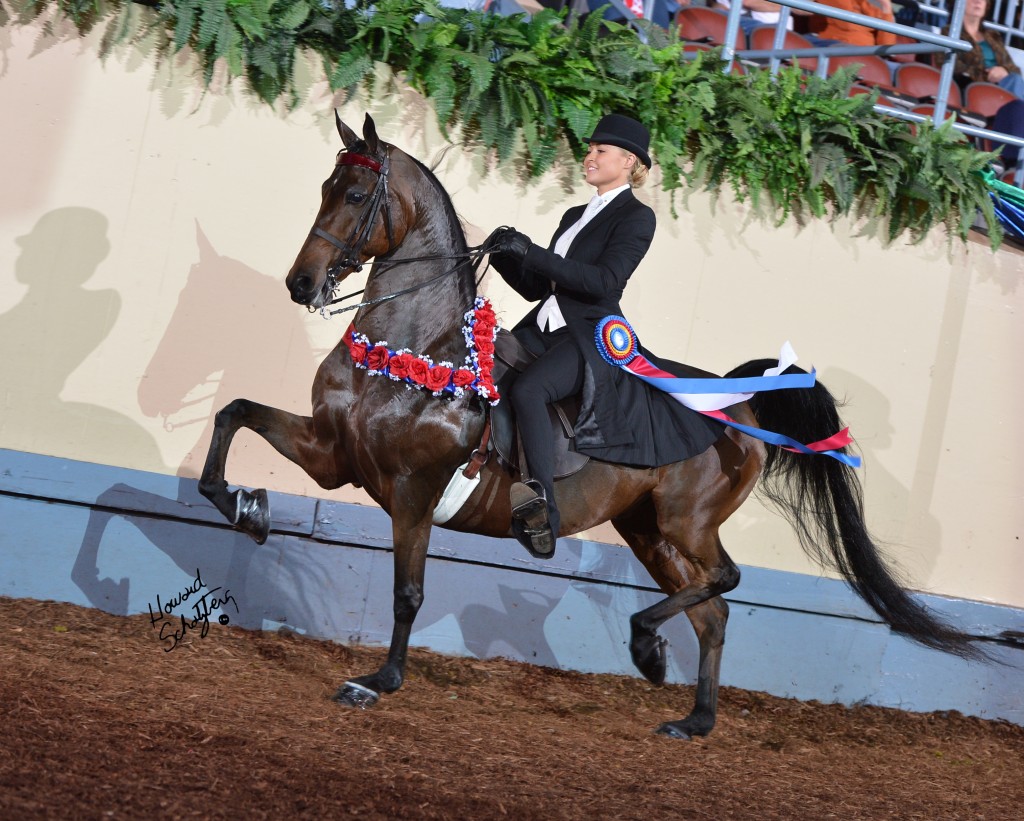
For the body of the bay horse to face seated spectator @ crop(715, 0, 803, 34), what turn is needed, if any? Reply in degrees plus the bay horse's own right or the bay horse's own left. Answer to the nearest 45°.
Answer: approximately 90° to the bay horse's own right

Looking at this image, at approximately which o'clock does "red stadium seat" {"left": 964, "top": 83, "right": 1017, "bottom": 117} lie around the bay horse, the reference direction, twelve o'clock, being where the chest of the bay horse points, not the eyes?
The red stadium seat is roughly at 4 o'clock from the bay horse.

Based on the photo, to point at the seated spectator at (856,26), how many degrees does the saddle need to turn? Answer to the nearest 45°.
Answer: approximately 135° to its right

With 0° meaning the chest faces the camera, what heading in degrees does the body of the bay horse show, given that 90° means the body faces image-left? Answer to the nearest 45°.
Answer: approximately 90°

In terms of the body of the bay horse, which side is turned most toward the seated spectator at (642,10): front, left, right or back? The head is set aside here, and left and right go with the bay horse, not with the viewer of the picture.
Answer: right

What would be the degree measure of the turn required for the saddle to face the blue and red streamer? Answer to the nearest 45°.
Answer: approximately 135° to its right

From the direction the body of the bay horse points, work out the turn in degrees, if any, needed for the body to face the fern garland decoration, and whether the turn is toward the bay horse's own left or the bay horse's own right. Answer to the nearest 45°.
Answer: approximately 90° to the bay horse's own right

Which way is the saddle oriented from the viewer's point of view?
to the viewer's left

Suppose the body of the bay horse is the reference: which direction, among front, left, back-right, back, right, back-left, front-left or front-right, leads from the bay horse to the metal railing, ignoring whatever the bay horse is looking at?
back-right

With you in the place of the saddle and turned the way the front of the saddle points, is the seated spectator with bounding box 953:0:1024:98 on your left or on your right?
on your right
